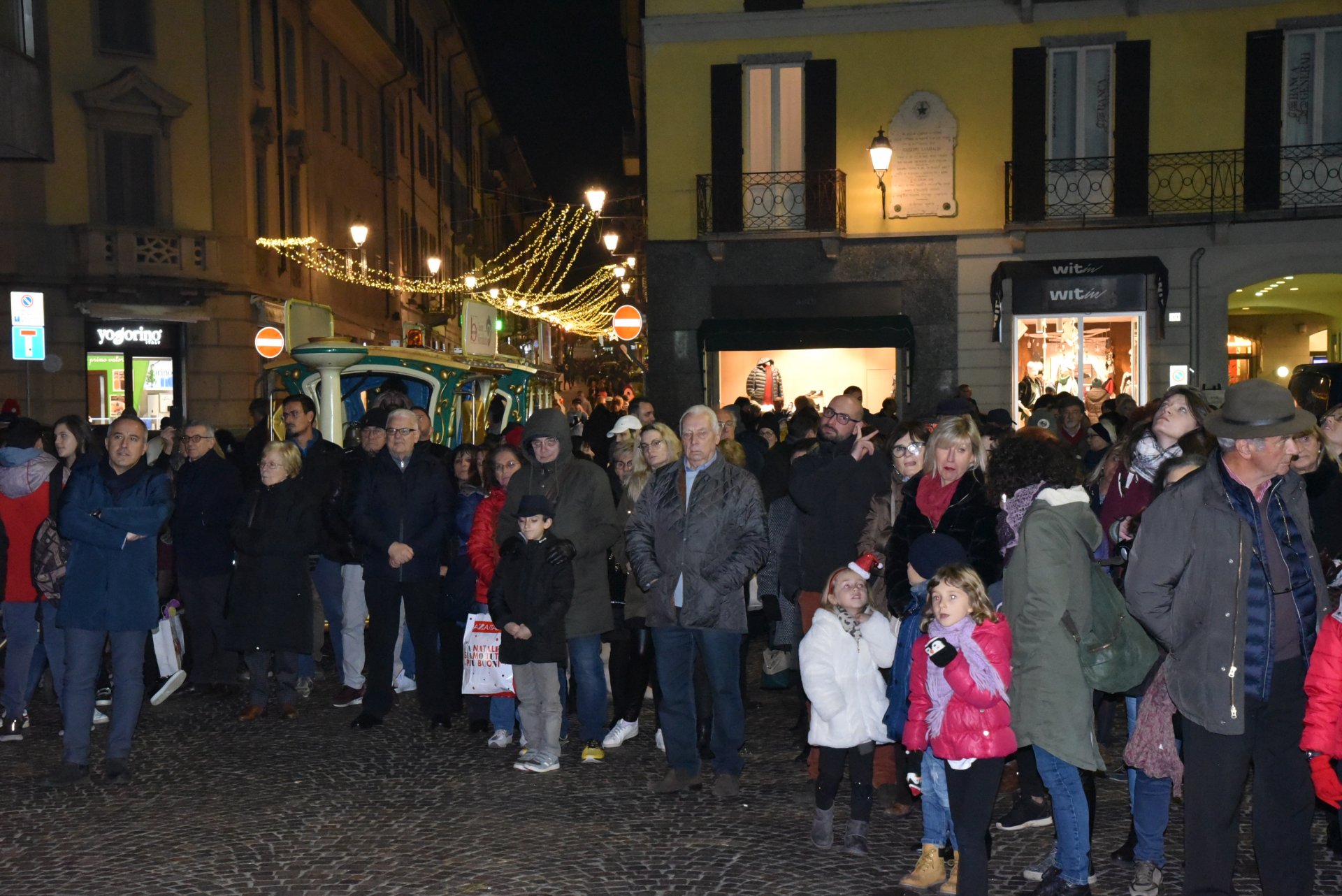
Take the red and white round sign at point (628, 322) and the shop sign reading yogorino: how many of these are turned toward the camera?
2

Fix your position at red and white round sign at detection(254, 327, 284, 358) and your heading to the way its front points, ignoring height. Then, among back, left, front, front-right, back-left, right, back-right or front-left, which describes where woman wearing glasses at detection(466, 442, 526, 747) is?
front

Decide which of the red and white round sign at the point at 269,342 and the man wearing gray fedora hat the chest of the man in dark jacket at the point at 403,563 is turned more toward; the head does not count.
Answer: the man wearing gray fedora hat

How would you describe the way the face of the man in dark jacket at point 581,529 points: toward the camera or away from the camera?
toward the camera

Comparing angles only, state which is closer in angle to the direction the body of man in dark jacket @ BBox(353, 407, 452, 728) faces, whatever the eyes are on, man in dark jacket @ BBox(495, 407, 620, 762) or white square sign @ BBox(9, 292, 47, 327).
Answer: the man in dark jacket

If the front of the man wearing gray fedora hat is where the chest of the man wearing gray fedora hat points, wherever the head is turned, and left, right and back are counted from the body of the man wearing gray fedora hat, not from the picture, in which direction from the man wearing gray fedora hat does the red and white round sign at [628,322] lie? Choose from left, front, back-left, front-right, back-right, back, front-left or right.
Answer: back

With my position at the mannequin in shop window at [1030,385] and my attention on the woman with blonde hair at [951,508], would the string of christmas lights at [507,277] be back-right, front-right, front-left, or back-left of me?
back-right

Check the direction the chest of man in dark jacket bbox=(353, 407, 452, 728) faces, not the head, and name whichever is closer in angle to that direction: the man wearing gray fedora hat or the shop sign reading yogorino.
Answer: the man wearing gray fedora hat

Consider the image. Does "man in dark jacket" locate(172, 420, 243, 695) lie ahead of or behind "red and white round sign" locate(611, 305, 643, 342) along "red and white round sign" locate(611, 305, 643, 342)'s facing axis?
ahead

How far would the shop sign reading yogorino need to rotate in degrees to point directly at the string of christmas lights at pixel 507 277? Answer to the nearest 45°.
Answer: approximately 135° to its left

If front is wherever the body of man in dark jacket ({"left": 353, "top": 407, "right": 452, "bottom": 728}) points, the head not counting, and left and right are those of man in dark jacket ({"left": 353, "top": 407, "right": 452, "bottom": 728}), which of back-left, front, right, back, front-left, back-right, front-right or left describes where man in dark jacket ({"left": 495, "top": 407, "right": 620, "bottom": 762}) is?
front-left

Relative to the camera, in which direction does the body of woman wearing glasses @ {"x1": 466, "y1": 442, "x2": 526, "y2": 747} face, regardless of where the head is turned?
toward the camera

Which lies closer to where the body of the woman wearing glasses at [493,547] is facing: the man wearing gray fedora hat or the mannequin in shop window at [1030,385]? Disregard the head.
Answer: the man wearing gray fedora hat

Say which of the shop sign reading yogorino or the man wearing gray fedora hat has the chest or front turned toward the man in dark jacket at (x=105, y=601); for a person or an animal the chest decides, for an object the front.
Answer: the shop sign reading yogorino
